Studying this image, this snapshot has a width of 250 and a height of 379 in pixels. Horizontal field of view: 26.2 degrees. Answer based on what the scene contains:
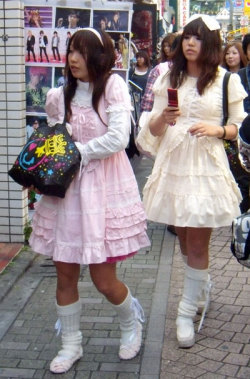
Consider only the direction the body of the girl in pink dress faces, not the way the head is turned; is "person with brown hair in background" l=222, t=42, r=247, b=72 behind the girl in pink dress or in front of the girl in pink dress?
behind

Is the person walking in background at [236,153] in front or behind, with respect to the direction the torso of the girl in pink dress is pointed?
behind

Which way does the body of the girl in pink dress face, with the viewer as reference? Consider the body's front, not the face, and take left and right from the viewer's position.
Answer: facing the viewer and to the left of the viewer

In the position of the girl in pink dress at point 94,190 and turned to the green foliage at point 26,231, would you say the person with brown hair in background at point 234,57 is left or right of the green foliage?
right

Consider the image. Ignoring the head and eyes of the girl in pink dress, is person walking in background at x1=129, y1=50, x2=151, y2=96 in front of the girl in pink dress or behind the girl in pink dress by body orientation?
behind
